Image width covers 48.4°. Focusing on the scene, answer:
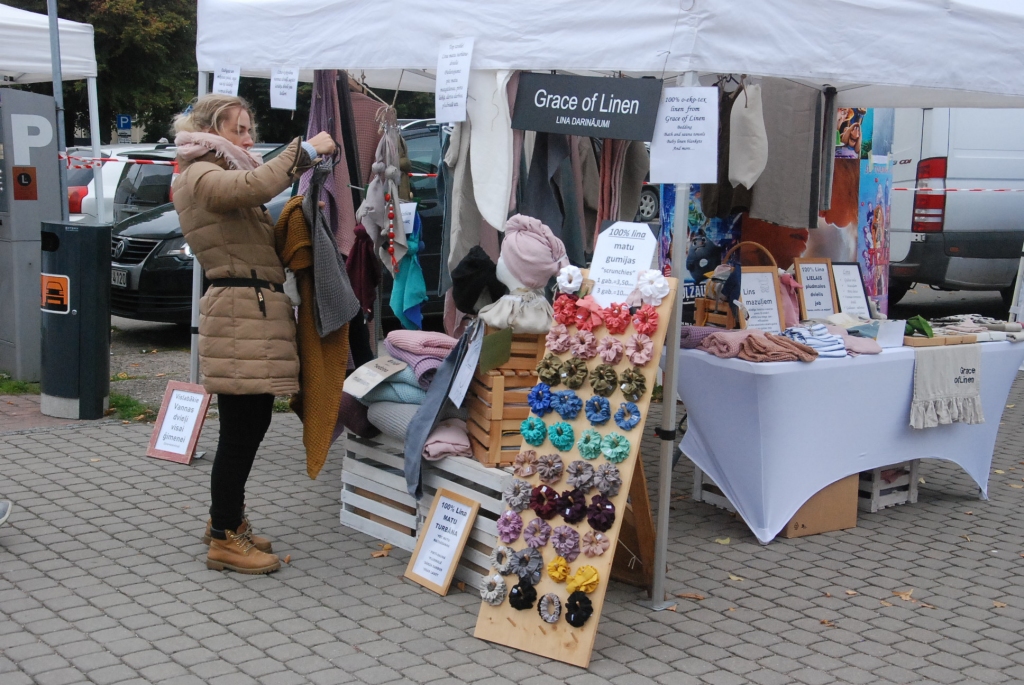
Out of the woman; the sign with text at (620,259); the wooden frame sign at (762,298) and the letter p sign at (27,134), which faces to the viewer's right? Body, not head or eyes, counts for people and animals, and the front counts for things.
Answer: the woman

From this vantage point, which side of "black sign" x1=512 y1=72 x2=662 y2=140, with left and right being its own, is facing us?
front

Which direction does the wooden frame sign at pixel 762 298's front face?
toward the camera

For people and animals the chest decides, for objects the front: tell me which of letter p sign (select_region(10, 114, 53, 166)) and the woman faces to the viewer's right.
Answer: the woman

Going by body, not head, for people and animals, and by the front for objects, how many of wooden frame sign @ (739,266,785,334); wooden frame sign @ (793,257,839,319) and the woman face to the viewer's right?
1

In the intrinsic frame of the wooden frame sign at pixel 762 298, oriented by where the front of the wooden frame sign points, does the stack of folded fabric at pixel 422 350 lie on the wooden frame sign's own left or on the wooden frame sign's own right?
on the wooden frame sign's own right

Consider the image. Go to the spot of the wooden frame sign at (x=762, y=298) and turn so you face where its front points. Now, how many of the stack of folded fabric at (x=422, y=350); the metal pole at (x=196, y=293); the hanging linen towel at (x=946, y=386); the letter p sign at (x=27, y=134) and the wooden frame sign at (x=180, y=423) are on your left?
1

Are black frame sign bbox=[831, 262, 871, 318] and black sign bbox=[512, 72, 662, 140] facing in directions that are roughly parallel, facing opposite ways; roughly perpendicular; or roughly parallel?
roughly parallel

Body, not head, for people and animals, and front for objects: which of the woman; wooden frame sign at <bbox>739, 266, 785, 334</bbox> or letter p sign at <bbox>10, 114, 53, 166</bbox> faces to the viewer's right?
the woman

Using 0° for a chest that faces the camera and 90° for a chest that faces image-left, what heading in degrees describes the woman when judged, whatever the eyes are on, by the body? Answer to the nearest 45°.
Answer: approximately 270°

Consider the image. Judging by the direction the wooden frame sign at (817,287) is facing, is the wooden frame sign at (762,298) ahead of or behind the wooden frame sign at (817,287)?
ahead

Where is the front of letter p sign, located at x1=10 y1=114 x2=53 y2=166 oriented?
toward the camera

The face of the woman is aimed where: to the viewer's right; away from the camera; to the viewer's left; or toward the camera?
to the viewer's right
